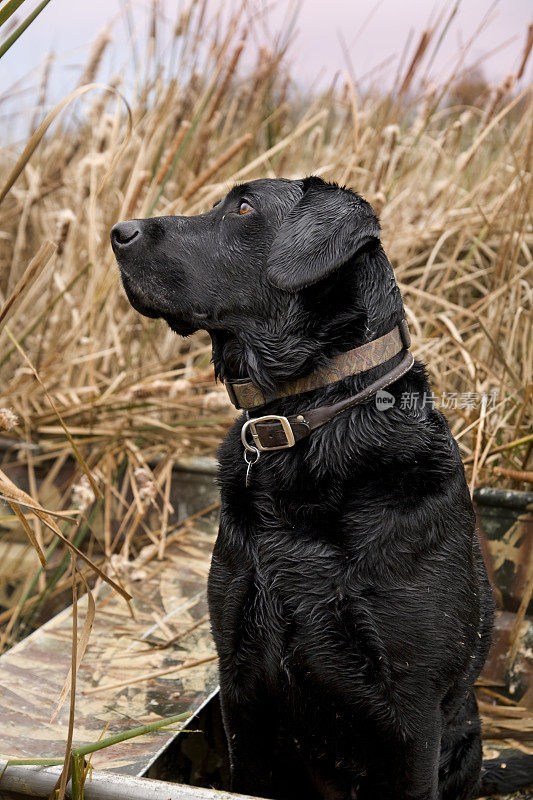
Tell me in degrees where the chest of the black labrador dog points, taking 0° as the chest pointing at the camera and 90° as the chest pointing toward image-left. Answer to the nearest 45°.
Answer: approximately 45°
